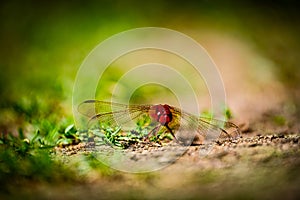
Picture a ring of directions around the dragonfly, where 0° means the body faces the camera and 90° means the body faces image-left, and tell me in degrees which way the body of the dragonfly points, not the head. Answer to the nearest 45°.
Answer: approximately 0°
